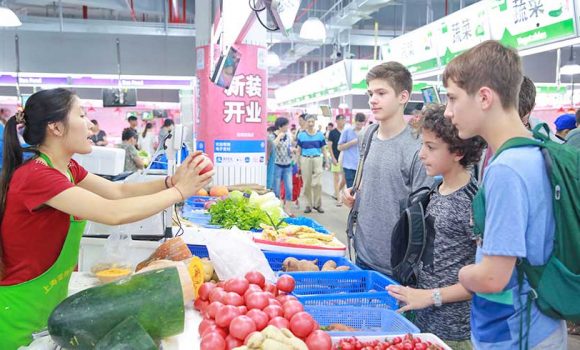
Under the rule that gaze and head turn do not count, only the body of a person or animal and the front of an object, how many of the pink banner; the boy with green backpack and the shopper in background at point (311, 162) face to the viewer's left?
1

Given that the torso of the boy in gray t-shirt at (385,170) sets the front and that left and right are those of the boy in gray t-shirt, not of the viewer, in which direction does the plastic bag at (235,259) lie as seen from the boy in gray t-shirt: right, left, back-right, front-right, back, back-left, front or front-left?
front

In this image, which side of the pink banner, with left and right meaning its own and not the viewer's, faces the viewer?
front

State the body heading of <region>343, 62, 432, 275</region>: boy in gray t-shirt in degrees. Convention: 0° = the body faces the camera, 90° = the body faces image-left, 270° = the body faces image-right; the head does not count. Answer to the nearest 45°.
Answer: approximately 45°

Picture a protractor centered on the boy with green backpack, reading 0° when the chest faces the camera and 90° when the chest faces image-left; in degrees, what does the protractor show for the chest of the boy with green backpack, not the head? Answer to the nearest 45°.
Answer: approximately 90°

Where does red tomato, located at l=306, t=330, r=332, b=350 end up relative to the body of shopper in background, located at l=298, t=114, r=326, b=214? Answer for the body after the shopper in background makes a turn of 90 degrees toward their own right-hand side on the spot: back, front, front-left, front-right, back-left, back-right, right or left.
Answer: left

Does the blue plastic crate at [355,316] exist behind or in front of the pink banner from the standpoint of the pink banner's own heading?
in front

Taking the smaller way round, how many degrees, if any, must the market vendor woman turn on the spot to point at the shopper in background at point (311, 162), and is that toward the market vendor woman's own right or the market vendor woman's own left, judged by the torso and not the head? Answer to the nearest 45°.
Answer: approximately 45° to the market vendor woman's own left

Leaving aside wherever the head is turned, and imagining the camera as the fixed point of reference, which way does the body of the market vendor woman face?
to the viewer's right

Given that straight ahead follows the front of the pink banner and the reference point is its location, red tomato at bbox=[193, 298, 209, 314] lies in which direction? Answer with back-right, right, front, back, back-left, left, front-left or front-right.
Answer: front

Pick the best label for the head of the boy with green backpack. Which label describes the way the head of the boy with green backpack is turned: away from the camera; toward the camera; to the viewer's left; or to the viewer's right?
to the viewer's left

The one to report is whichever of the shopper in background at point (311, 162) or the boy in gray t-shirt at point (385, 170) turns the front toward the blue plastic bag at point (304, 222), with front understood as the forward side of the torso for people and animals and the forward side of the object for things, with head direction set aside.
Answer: the shopper in background

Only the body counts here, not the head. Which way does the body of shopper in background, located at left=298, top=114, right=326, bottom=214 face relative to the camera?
toward the camera

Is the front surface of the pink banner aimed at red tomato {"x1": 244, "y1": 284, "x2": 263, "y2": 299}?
yes

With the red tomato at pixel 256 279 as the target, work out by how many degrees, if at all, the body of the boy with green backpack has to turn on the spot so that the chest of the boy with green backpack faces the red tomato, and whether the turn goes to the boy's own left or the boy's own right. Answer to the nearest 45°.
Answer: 0° — they already face it

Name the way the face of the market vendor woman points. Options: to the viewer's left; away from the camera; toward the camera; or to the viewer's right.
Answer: to the viewer's right

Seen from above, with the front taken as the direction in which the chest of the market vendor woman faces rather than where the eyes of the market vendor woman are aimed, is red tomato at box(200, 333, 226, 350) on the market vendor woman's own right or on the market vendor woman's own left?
on the market vendor woman's own right

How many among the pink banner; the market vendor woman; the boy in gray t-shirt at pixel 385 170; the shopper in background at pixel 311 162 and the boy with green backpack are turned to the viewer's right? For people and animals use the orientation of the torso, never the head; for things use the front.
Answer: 1
